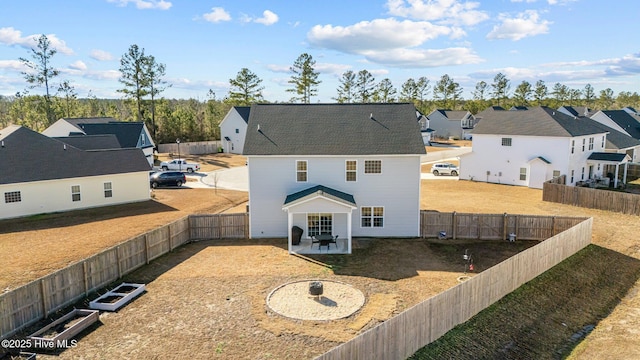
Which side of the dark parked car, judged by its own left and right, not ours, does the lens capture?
left

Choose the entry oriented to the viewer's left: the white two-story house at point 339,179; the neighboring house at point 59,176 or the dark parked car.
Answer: the dark parked car

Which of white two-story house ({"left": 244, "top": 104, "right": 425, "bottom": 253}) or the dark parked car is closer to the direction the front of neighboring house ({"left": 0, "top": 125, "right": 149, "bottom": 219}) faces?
the dark parked car

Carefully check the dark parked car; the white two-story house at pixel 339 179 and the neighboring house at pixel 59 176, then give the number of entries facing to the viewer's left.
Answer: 1

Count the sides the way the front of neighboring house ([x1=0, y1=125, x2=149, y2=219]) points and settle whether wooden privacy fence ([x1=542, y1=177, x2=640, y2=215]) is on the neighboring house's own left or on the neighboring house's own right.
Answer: on the neighboring house's own right

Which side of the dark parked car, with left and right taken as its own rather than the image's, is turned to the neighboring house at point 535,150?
back

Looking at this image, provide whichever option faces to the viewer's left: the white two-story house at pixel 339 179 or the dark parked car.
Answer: the dark parked car

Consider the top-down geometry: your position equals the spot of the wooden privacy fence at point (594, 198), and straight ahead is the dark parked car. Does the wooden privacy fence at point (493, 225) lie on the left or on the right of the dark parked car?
left

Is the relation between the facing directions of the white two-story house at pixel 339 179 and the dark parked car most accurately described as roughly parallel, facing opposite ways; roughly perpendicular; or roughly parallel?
roughly perpendicular

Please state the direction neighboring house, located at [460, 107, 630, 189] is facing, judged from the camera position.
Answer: facing away from the viewer and to the left of the viewer

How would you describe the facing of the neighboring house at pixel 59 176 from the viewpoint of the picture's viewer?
facing away from the viewer and to the right of the viewer

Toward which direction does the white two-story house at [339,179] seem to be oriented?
away from the camera

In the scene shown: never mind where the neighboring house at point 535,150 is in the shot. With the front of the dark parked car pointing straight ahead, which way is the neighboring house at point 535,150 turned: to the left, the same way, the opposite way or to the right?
to the right
